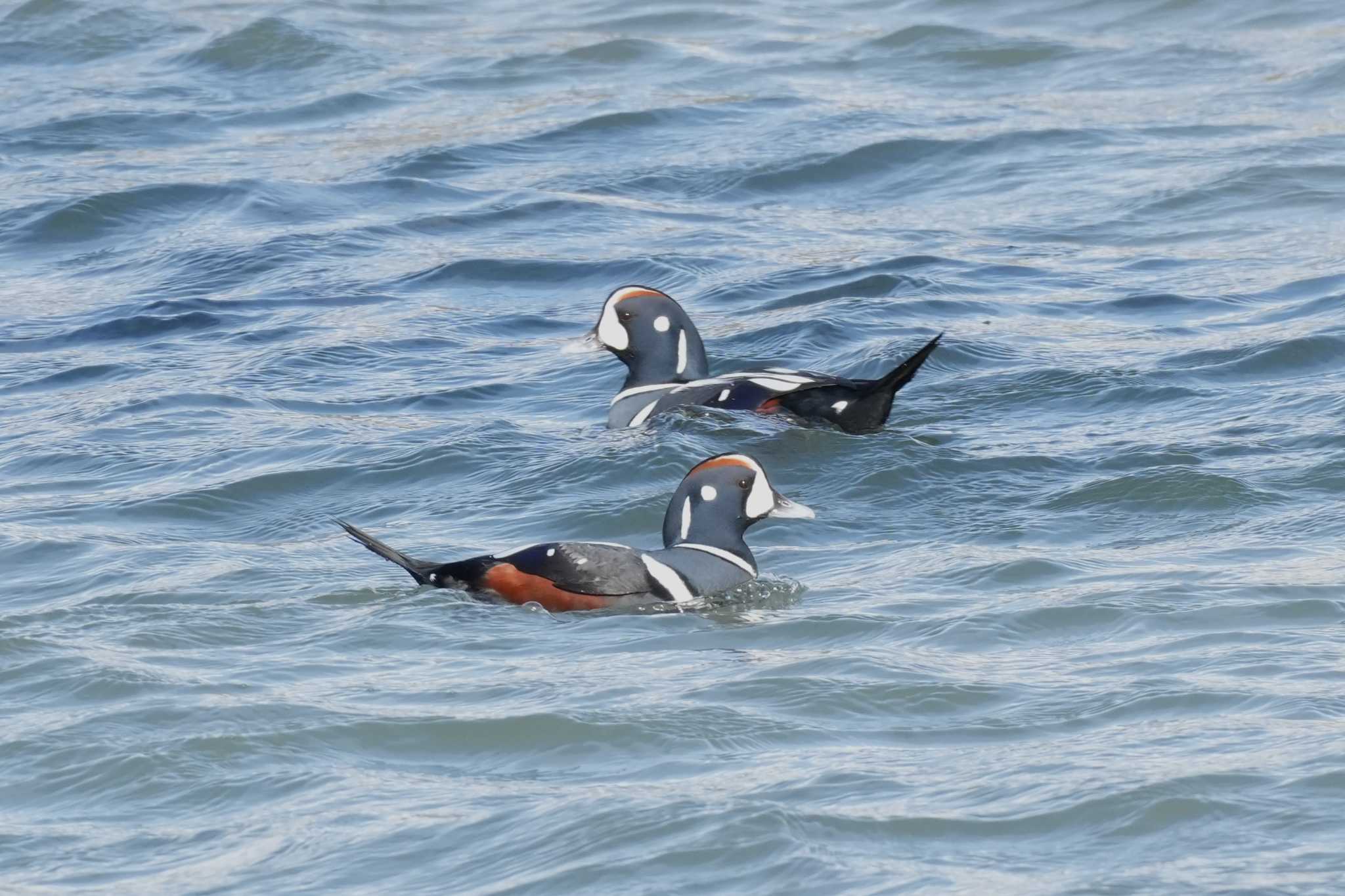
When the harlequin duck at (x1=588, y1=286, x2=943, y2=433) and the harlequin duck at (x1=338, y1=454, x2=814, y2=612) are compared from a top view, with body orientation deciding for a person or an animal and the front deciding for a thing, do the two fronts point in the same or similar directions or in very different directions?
very different directions

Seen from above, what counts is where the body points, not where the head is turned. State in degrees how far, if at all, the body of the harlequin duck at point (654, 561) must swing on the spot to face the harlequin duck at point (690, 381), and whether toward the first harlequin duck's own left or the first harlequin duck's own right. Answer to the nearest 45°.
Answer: approximately 90° to the first harlequin duck's own left

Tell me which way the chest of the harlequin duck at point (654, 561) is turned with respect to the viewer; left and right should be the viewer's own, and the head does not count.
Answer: facing to the right of the viewer

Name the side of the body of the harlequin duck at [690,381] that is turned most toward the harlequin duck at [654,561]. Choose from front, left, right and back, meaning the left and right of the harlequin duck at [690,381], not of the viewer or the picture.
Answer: left

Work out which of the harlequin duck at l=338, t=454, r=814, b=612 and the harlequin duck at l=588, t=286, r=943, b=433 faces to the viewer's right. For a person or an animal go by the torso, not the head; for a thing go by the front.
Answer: the harlequin duck at l=338, t=454, r=814, b=612

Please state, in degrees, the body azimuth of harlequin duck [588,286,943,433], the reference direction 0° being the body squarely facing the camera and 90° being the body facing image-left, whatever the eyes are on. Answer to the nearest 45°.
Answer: approximately 90°

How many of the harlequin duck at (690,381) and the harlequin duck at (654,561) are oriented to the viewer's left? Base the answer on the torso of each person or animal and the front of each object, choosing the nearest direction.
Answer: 1
